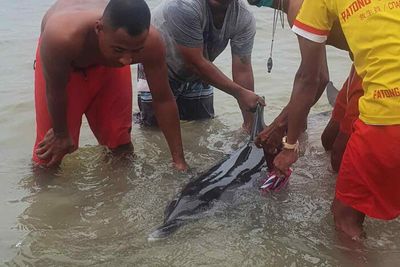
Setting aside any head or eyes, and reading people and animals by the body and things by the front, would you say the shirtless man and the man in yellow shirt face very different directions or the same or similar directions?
very different directions

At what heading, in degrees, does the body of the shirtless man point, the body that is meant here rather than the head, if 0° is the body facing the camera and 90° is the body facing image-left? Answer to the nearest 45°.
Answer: approximately 315°

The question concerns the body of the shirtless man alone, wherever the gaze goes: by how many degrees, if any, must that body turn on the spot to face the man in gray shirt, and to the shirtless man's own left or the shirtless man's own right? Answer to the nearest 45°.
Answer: approximately 90° to the shirtless man's own left

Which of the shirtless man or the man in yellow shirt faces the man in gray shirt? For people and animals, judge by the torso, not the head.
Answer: the man in yellow shirt

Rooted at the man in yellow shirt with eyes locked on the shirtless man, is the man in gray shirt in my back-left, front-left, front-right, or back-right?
front-right

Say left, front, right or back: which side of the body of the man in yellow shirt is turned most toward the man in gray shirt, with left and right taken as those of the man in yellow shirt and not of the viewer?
front

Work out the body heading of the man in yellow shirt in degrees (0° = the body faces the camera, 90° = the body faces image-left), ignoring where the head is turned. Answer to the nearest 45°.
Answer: approximately 135°

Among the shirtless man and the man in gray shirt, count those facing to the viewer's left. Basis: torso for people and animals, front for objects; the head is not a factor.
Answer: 0

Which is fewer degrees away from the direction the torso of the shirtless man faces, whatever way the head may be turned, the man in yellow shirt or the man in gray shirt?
the man in yellow shirt

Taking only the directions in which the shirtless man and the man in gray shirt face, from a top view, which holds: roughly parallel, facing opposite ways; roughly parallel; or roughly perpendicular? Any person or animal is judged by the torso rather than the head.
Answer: roughly parallel
